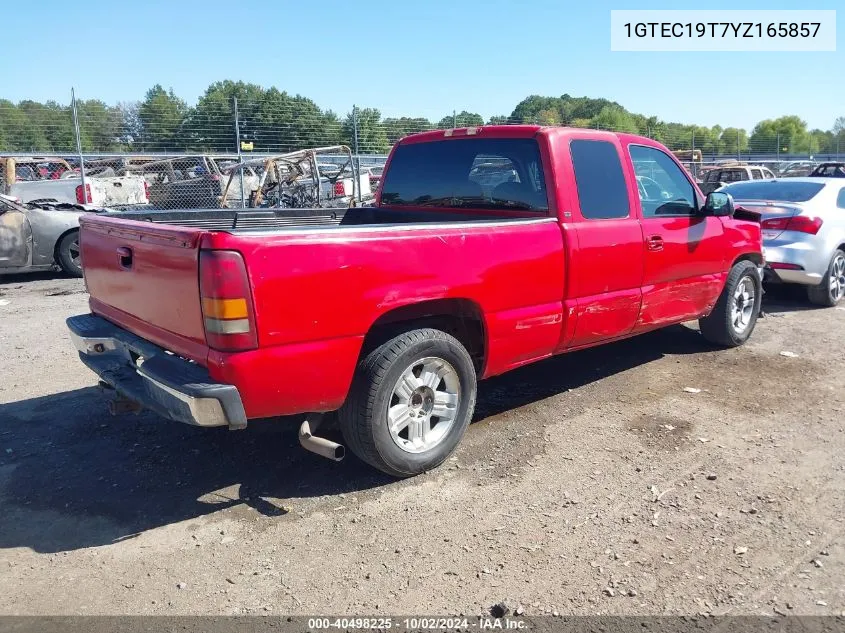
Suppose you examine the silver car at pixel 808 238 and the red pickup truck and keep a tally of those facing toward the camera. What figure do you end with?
0

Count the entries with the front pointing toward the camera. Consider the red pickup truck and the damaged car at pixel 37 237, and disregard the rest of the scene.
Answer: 0

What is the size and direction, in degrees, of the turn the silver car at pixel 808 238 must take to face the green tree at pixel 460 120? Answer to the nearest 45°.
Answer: approximately 90° to its left

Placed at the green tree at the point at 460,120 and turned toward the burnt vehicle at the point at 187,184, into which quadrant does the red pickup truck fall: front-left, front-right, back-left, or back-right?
front-left

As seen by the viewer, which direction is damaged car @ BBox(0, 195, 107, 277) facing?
to the viewer's right

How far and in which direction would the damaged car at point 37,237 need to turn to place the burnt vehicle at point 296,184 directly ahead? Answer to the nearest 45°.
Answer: approximately 45° to its left

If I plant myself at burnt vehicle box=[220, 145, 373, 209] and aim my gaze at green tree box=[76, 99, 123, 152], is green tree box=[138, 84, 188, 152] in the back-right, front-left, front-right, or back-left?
front-right

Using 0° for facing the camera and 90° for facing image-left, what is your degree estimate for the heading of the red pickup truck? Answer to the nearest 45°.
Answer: approximately 225°

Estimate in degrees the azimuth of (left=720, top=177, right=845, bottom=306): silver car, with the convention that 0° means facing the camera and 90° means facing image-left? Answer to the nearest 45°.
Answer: approximately 225°
